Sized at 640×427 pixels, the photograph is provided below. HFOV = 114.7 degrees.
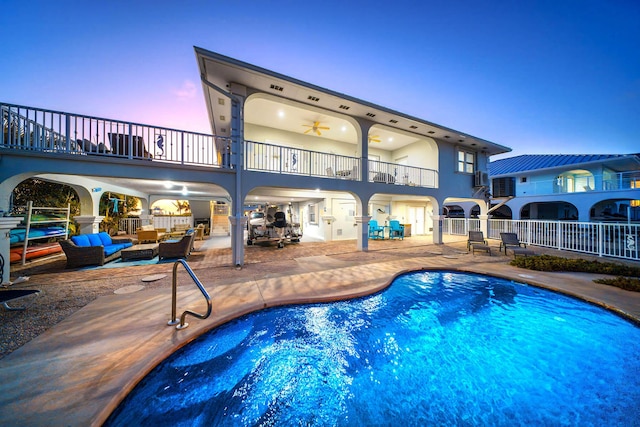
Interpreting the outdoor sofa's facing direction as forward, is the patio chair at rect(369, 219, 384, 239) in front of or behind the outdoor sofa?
in front

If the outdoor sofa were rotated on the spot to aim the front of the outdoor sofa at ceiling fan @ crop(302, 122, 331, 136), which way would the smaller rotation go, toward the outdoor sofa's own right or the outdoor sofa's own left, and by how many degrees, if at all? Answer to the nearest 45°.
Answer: approximately 45° to the outdoor sofa's own left

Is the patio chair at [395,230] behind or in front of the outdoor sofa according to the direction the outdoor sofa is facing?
in front

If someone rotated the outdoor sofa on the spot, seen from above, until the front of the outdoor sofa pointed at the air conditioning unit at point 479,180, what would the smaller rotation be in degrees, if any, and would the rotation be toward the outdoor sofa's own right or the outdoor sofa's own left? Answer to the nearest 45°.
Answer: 0° — it already faces it

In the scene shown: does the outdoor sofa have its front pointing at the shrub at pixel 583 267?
yes

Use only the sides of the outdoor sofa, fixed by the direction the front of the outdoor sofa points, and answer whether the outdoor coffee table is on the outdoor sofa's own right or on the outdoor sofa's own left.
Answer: on the outdoor sofa's own left

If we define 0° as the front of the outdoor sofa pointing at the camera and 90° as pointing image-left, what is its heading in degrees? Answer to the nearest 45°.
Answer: approximately 315°

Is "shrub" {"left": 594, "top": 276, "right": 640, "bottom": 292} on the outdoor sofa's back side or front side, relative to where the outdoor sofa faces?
on the front side

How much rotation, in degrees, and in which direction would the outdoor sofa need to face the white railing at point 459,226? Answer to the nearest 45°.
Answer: approximately 45° to its left
